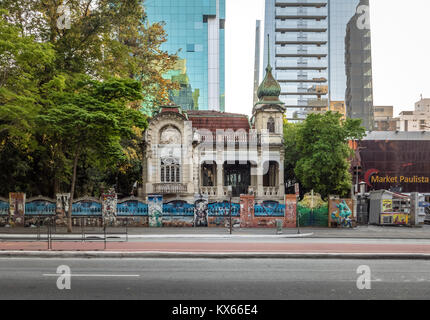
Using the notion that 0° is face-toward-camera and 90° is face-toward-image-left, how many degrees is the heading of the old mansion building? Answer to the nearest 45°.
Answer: approximately 0°

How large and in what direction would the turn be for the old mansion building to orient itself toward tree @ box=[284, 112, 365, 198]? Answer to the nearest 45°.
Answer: approximately 45° to its left
